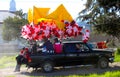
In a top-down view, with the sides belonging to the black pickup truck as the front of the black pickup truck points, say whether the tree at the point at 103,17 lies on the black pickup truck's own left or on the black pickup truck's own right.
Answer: on the black pickup truck's own left

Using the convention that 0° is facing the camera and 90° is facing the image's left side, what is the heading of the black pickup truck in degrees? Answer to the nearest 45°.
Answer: approximately 270°
